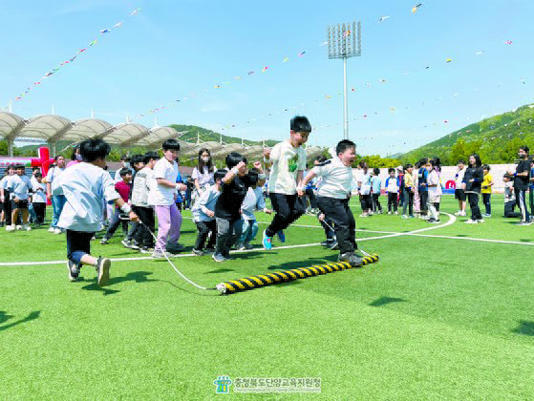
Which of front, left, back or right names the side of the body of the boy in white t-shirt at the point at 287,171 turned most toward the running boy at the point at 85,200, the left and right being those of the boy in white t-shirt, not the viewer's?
right

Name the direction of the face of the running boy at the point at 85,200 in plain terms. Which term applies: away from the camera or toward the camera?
away from the camera

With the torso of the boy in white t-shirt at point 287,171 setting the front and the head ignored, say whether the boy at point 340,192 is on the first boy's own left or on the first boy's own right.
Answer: on the first boy's own left

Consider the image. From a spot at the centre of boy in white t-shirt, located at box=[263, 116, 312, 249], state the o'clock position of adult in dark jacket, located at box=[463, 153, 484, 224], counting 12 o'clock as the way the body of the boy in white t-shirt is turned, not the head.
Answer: The adult in dark jacket is roughly at 9 o'clock from the boy in white t-shirt.

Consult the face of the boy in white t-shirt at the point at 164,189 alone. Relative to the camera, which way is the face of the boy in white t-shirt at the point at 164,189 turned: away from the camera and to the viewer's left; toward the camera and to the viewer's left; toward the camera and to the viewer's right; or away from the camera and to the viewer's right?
toward the camera and to the viewer's right

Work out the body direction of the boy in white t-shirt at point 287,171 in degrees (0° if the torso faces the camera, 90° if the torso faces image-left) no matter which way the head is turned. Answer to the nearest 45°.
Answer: approximately 315°
